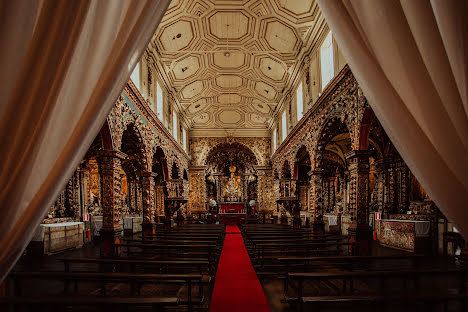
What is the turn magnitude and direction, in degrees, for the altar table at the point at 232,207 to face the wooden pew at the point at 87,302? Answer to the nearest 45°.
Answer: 0° — it already faces it

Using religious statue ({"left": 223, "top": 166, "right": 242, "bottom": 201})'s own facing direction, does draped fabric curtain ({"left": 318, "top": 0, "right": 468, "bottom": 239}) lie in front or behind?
in front

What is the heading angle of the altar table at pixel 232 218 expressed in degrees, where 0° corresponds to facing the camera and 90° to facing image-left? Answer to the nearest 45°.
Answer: approximately 0°

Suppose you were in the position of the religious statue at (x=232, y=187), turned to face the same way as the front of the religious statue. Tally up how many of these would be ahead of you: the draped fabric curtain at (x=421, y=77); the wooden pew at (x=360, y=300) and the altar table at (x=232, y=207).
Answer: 3

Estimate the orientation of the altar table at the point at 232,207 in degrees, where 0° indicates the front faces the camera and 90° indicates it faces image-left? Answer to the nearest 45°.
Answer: approximately 0°

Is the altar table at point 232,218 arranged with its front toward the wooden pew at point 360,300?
yes
